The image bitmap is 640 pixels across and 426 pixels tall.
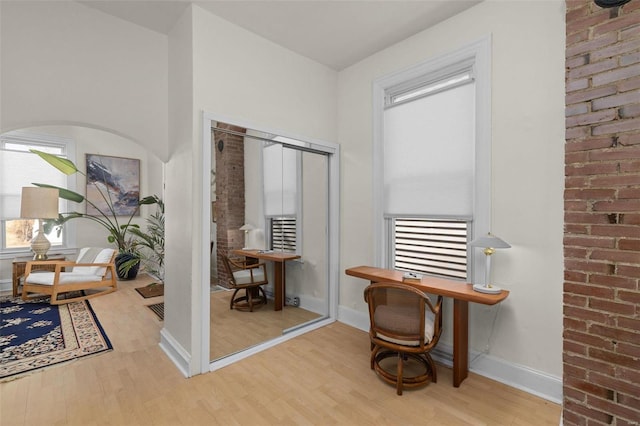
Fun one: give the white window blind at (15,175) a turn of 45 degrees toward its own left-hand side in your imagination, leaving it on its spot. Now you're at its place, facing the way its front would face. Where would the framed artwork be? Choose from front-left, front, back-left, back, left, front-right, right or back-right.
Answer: front-left

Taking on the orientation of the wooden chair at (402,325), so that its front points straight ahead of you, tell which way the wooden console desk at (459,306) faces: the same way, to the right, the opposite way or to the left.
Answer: the opposite way

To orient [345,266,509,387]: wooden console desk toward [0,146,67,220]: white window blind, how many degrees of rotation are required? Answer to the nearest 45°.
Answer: approximately 45° to its right

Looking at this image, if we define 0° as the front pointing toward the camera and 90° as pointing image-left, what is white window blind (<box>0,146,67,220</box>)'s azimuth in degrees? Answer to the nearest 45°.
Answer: approximately 0°

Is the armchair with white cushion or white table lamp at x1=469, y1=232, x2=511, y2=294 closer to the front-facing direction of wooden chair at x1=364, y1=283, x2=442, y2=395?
the white table lamp

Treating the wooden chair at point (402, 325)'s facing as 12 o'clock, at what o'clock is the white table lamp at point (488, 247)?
The white table lamp is roughly at 1 o'clock from the wooden chair.

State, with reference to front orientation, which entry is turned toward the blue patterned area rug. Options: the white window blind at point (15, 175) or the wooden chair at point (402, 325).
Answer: the white window blind

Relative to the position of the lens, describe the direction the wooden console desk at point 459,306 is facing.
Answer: facing the viewer and to the left of the viewer

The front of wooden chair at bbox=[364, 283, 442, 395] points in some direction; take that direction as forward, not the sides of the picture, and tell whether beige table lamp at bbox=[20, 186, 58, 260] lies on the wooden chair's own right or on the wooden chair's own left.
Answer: on the wooden chair's own left

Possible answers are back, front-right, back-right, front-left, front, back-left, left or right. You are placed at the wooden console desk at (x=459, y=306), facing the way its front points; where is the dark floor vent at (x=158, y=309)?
front-right

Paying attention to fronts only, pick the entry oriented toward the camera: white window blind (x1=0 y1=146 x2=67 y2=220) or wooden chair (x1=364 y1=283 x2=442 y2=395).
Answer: the white window blind
